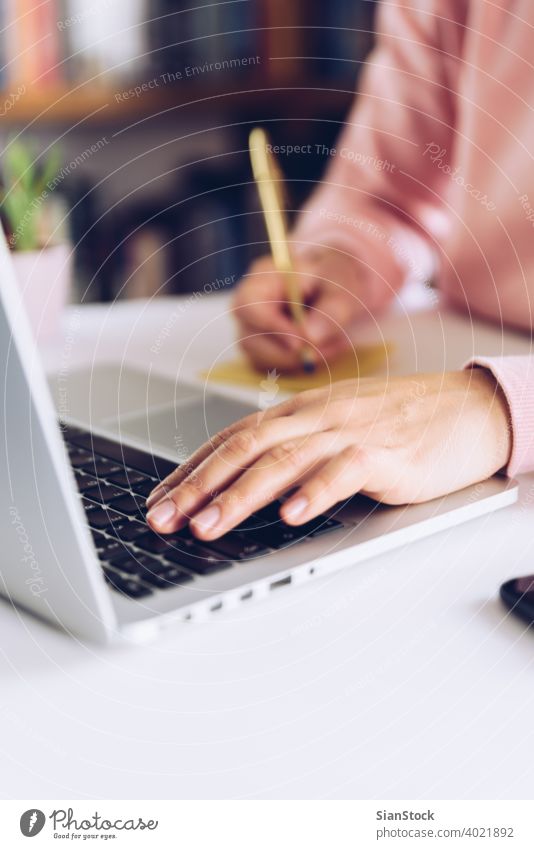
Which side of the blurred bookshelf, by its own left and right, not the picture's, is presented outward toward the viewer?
front

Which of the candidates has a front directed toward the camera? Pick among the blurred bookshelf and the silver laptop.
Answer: the blurred bookshelf

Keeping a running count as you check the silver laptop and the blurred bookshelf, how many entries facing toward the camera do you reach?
1

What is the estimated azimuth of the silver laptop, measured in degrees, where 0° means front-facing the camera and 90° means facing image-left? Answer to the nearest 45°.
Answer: approximately 225°
